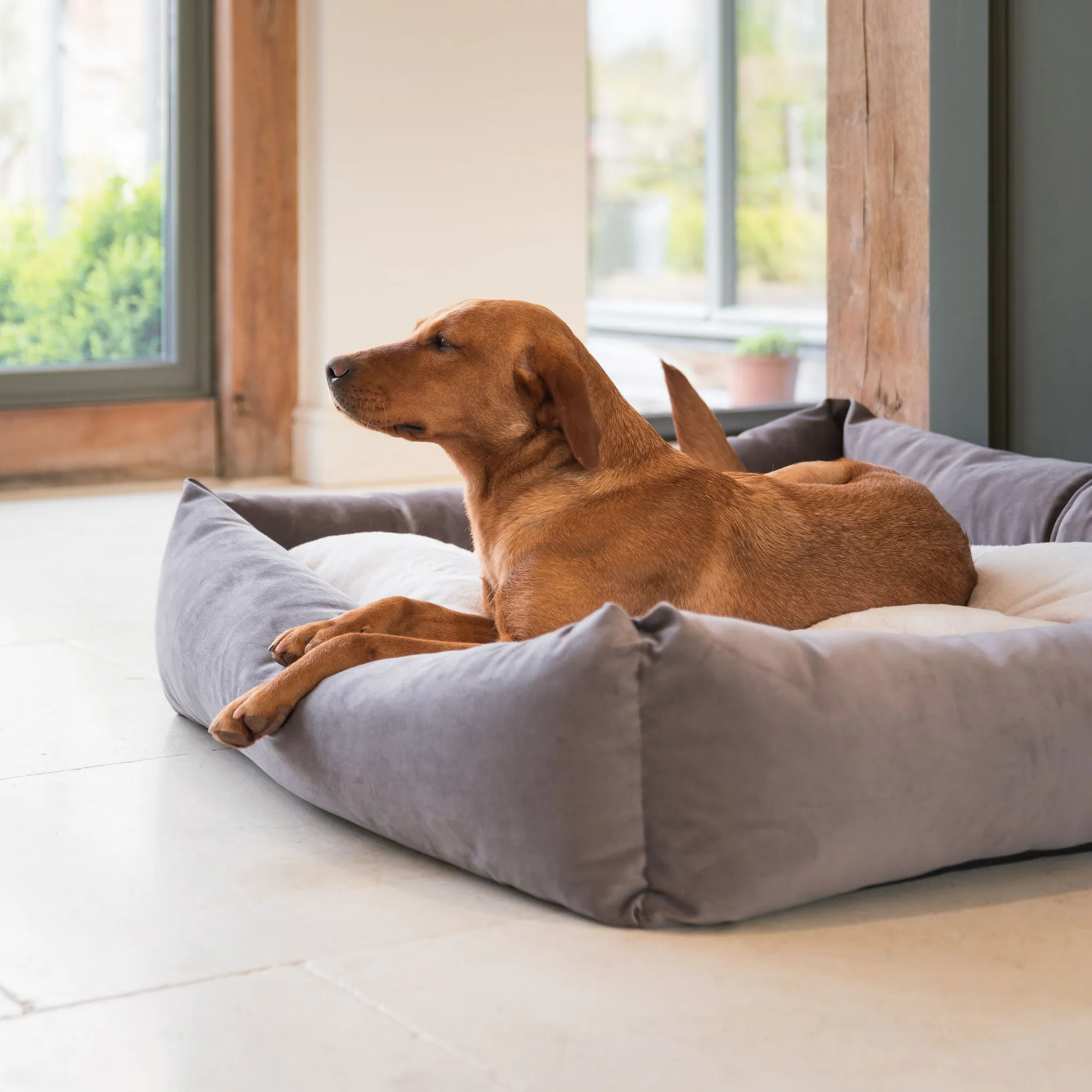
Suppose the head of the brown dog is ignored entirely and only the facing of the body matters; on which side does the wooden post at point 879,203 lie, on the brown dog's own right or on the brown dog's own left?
on the brown dog's own right

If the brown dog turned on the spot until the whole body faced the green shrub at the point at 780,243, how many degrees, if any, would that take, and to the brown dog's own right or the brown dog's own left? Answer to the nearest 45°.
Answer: approximately 90° to the brown dog's own right

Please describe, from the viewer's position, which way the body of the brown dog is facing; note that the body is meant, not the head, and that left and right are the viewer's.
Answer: facing to the left of the viewer

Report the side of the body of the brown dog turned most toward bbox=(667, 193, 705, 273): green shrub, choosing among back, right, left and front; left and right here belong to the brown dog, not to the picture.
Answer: right

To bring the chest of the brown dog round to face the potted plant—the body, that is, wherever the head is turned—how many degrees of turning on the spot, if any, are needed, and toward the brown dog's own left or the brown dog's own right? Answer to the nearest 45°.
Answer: approximately 90° to the brown dog's own right

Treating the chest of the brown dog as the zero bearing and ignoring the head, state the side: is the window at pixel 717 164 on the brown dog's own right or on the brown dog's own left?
on the brown dog's own right
